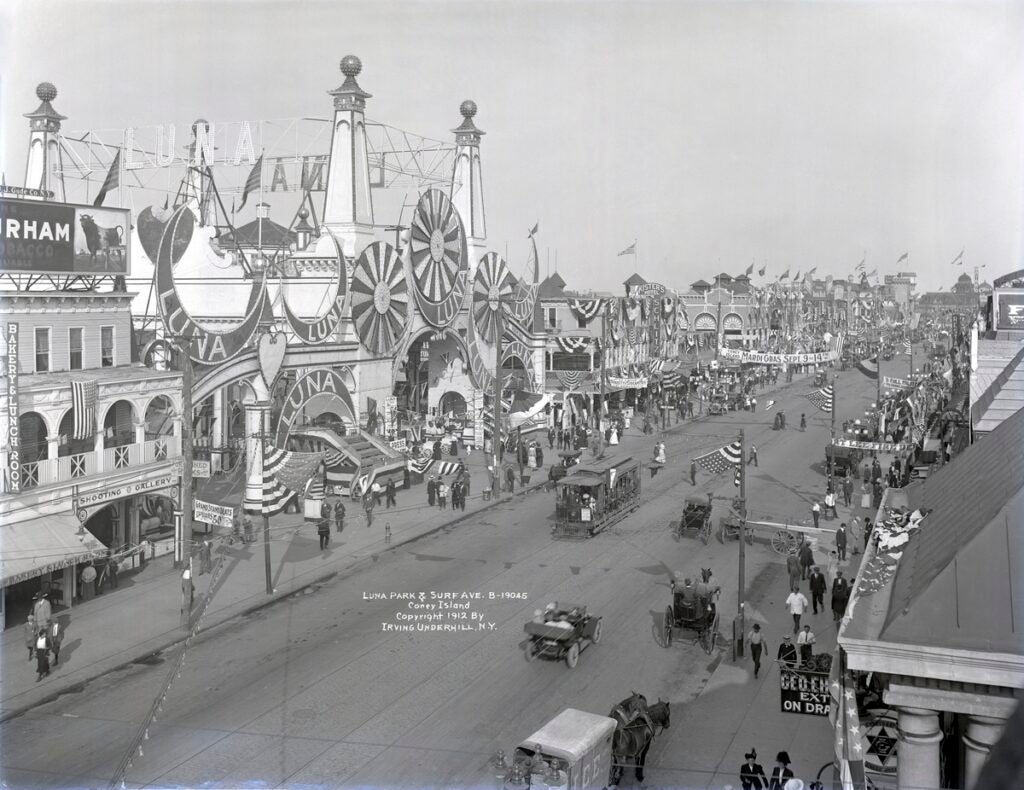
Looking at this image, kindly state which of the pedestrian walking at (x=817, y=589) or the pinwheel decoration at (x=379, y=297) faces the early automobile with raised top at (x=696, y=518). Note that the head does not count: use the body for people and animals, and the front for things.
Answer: the pinwheel decoration

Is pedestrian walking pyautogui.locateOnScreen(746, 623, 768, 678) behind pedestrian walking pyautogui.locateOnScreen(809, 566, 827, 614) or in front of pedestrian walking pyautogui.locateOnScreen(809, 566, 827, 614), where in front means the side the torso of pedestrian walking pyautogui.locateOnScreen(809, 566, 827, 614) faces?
in front

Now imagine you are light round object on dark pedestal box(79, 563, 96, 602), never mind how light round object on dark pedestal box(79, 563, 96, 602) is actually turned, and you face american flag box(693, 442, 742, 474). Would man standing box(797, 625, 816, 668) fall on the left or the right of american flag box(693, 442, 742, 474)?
right

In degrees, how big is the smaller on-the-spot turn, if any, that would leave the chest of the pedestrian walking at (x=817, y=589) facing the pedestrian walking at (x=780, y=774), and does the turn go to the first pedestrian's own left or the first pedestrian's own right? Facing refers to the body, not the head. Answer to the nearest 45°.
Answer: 0° — they already face them

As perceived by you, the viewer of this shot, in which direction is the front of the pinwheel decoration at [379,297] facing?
facing the viewer and to the right of the viewer

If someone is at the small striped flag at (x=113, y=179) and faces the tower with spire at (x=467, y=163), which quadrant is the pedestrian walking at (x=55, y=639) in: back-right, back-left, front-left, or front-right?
back-right

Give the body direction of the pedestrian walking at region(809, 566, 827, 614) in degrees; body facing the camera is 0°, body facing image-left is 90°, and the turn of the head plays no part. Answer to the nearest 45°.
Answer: approximately 0°

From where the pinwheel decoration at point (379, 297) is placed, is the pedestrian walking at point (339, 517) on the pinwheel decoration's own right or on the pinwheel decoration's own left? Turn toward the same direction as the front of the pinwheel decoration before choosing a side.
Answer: on the pinwheel decoration's own right

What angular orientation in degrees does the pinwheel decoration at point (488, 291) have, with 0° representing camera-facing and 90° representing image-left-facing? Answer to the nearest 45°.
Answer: approximately 315°

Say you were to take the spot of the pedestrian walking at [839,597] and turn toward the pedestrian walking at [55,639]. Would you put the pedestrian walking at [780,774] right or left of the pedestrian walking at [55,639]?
left

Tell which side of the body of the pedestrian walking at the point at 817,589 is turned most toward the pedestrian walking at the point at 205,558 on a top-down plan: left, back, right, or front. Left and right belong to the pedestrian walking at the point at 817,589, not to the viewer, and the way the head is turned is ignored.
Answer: right

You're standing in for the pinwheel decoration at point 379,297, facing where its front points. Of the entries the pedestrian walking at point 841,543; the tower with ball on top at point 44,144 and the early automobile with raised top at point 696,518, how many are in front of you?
2

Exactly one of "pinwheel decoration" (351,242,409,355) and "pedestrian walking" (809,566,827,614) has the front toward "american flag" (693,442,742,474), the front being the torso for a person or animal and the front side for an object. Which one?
the pinwheel decoration

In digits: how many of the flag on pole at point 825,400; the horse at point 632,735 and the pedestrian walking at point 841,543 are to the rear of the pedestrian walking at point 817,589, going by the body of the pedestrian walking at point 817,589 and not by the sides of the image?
2

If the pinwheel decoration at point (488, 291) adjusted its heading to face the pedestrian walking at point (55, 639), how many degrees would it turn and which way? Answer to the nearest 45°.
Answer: approximately 45° to its right
